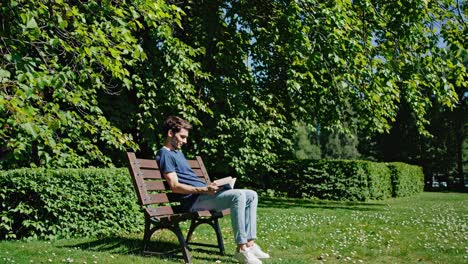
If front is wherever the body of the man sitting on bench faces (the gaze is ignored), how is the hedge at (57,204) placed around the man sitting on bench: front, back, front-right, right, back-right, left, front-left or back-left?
back-left

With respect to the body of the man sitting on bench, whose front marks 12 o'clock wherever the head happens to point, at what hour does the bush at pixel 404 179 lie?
The bush is roughly at 10 o'clock from the man sitting on bench.

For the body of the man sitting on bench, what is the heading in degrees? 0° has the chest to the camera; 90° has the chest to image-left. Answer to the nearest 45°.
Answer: approximately 270°

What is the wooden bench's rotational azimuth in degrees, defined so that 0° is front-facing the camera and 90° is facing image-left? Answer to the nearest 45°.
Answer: approximately 315°

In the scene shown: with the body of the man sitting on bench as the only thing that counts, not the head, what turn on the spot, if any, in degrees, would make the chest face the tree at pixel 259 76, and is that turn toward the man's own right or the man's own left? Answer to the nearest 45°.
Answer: approximately 90° to the man's own left

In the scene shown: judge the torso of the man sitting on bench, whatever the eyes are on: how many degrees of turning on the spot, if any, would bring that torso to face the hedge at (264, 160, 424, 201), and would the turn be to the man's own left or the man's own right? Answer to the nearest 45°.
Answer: approximately 90° to the man's own left

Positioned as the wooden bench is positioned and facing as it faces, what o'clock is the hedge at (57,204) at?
The hedge is roughly at 6 o'clock from the wooden bench.
